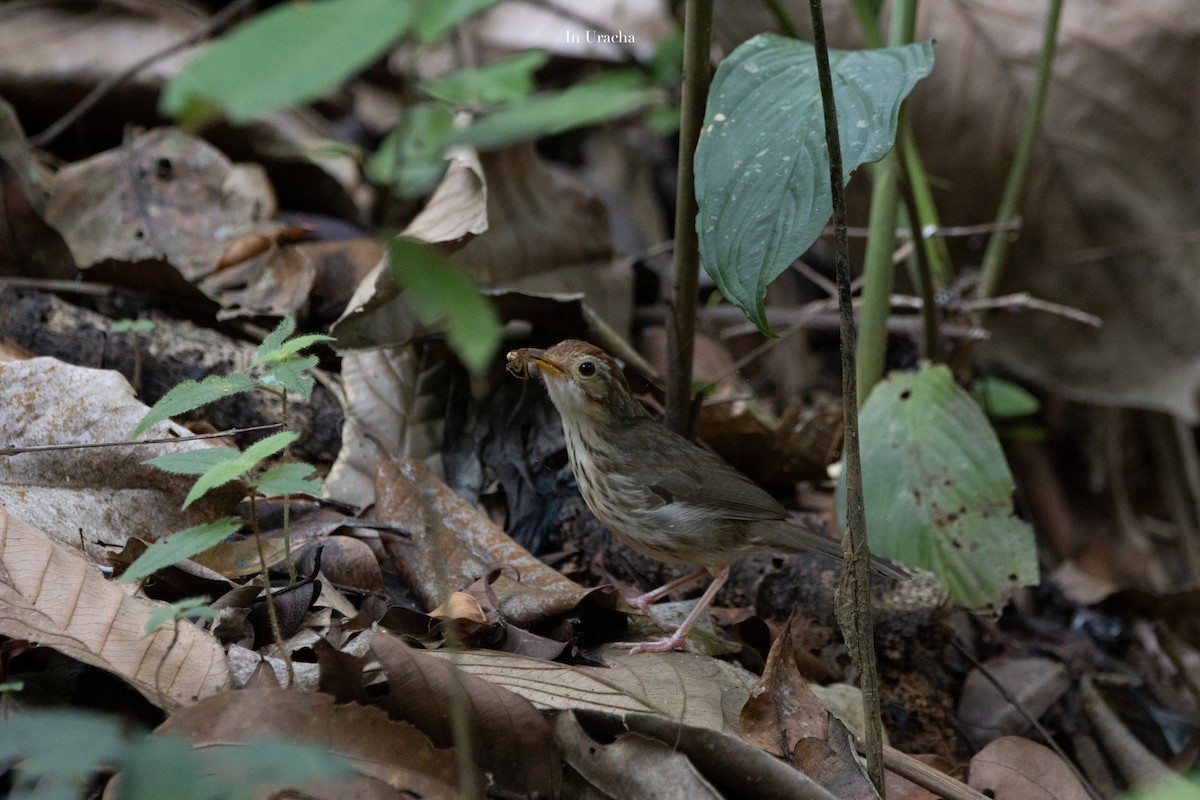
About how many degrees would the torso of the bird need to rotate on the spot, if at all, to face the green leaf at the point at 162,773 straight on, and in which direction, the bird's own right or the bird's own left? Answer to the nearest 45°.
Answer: approximately 90° to the bird's own left

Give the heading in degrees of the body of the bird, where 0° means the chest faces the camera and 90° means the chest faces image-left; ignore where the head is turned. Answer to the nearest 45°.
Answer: approximately 90°

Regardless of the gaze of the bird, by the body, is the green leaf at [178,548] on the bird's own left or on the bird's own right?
on the bird's own left

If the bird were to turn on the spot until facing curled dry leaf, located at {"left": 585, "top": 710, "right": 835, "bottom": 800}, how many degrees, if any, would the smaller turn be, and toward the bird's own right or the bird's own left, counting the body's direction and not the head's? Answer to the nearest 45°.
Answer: approximately 90° to the bird's own left

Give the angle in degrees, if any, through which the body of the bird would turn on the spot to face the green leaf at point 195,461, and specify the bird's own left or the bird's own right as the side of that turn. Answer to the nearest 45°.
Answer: approximately 45° to the bird's own left

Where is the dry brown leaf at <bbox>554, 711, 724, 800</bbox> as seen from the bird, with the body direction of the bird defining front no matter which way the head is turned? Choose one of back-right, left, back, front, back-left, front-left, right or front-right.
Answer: left

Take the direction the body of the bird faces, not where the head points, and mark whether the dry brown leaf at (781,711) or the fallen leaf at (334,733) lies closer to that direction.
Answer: the fallen leaf

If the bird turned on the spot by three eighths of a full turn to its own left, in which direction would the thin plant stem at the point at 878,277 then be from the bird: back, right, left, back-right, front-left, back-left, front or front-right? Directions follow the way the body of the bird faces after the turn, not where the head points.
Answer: left

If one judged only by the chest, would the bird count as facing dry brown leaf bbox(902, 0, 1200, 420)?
no

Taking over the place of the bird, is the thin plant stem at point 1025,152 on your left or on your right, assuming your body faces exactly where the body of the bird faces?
on your right

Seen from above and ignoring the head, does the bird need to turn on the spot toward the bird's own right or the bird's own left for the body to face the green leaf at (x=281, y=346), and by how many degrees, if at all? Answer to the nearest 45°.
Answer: approximately 45° to the bird's own left

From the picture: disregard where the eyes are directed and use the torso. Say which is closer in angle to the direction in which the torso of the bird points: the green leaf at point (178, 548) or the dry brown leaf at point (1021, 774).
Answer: the green leaf

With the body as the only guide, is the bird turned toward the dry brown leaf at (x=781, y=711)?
no
